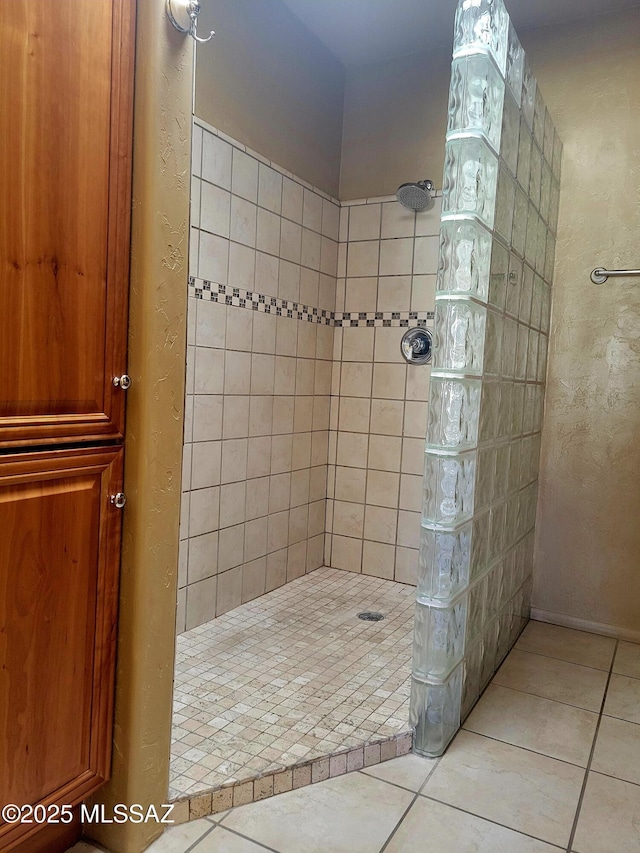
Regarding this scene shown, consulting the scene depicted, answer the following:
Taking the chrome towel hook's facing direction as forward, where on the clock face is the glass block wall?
The glass block wall is roughly at 10 o'clock from the chrome towel hook.

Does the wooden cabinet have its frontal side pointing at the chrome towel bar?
no

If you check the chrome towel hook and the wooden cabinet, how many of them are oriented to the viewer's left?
0

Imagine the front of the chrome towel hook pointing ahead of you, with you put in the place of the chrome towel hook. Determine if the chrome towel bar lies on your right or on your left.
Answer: on your left

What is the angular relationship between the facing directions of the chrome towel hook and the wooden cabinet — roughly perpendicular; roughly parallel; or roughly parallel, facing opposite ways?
roughly parallel

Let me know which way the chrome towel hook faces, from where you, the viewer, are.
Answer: facing the viewer and to the right of the viewer
